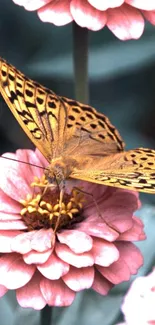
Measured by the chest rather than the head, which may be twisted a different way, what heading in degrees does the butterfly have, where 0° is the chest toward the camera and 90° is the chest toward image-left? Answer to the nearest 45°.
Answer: approximately 45°
